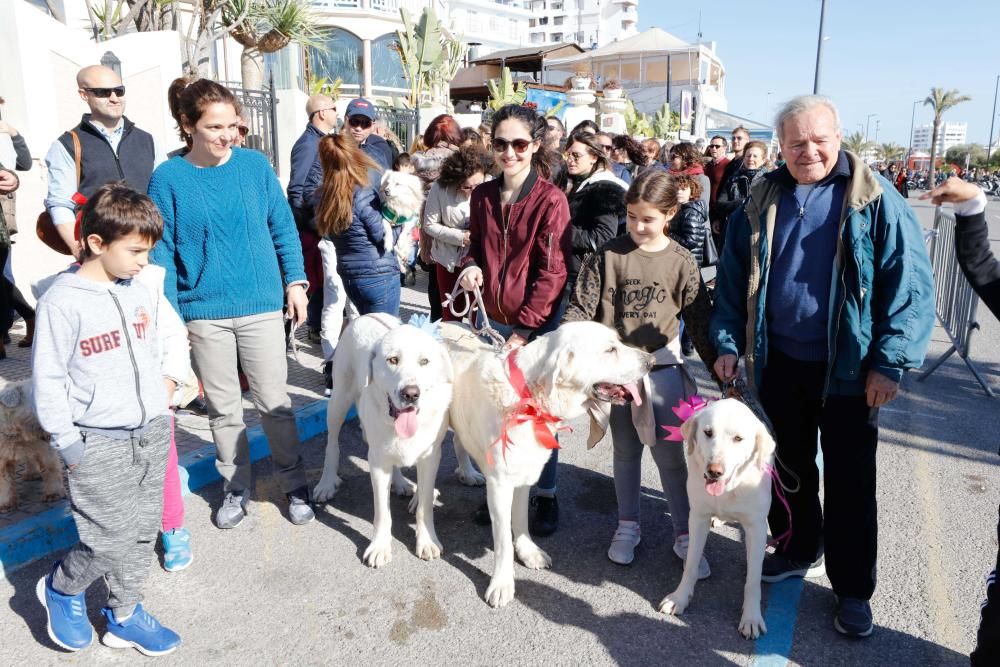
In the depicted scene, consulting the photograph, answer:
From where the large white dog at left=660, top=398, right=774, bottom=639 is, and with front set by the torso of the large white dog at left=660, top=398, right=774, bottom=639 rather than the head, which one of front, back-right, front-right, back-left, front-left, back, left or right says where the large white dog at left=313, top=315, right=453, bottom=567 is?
right

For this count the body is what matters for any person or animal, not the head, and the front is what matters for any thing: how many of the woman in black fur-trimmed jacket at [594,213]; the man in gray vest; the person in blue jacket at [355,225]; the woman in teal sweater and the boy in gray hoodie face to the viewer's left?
1

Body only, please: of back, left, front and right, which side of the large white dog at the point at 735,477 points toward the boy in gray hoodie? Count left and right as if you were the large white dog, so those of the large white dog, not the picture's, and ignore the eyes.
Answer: right

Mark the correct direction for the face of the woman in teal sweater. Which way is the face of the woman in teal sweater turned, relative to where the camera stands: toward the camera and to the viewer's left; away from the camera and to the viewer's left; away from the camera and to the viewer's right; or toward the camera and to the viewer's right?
toward the camera and to the viewer's right

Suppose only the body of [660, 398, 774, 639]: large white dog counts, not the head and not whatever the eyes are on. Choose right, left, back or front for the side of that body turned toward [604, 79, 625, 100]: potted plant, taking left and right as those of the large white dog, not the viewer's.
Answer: back

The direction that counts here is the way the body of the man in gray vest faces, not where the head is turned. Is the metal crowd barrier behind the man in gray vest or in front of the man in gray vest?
in front

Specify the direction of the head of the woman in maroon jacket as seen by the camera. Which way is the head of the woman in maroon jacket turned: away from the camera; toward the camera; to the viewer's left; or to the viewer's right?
toward the camera

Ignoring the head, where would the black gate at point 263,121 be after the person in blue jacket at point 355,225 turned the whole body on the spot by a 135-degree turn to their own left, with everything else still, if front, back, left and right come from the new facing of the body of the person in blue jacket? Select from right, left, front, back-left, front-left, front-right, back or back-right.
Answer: right

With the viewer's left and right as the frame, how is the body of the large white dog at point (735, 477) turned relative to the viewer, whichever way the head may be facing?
facing the viewer

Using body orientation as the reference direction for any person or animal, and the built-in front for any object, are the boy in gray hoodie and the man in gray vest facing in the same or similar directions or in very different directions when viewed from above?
same or similar directions

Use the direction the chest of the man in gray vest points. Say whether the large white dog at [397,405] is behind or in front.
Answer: in front

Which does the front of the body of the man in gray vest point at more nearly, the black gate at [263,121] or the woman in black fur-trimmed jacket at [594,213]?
the woman in black fur-trimmed jacket

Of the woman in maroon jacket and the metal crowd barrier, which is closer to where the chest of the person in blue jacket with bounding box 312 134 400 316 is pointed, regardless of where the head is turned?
the metal crowd barrier

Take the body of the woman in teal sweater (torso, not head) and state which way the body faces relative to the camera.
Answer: toward the camera

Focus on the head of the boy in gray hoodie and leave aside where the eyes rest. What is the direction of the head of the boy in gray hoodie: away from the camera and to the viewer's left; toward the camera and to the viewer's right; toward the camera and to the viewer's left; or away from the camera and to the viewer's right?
toward the camera and to the viewer's right

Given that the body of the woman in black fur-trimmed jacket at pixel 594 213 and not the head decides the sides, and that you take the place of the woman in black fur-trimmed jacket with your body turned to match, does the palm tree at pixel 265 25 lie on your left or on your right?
on your right

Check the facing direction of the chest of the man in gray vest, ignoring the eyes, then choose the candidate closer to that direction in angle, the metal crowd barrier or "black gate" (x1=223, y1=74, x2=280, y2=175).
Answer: the metal crowd barrier

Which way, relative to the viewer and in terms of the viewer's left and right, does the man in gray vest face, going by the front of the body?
facing the viewer and to the right of the viewer

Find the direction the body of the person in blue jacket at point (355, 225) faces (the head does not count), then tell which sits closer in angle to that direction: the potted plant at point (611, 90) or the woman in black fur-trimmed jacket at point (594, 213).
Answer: the potted plant
